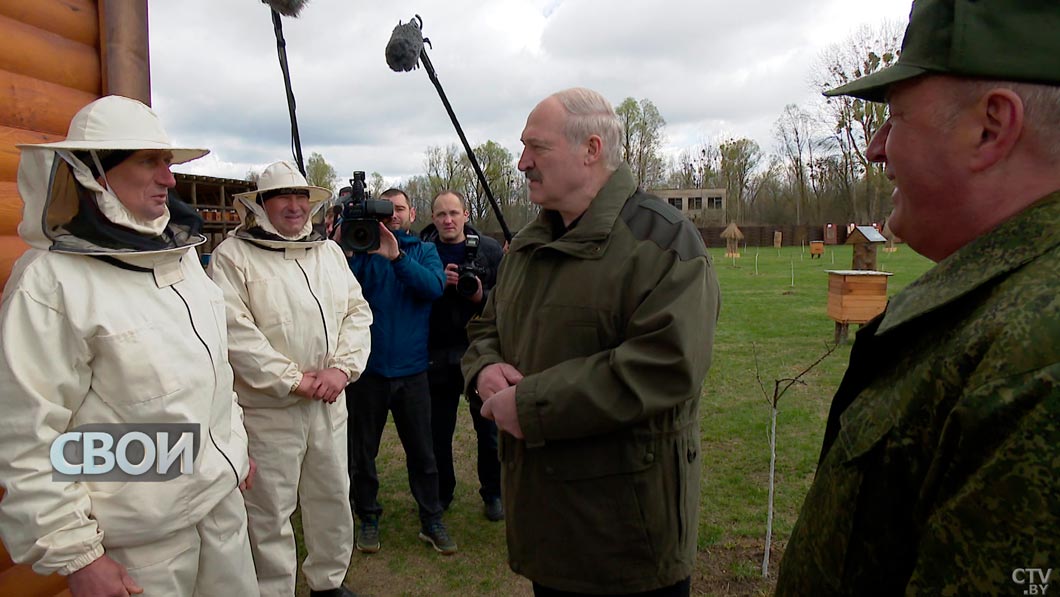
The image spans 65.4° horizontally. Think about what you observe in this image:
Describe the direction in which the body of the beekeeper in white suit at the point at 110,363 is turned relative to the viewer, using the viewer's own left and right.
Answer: facing the viewer and to the right of the viewer

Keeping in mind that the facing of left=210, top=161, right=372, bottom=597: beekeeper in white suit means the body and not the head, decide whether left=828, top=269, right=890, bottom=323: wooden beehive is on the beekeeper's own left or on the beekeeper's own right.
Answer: on the beekeeper's own left

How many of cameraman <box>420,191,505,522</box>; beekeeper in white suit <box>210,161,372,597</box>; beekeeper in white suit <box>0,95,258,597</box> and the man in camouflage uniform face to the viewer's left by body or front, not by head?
1

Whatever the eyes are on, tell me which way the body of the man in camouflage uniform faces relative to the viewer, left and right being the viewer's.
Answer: facing to the left of the viewer

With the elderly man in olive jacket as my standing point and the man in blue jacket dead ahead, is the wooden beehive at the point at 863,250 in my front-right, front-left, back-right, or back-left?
front-right

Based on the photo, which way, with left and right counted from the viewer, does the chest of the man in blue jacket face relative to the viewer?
facing the viewer

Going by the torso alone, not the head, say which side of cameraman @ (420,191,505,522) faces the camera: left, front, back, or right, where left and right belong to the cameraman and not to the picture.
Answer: front

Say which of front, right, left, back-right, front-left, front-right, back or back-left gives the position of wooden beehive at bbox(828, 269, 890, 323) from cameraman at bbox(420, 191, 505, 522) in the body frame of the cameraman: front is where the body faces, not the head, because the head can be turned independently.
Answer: back-left
